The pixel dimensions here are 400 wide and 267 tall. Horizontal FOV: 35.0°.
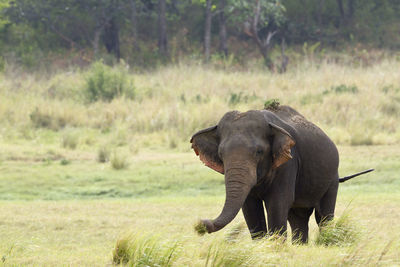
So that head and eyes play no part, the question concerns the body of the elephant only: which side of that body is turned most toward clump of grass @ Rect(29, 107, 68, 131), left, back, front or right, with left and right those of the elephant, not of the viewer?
right

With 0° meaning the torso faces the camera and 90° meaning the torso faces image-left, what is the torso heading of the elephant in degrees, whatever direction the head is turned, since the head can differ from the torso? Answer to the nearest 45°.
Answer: approximately 45°

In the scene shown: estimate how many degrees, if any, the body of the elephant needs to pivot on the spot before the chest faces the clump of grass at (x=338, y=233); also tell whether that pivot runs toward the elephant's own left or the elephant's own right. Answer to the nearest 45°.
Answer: approximately 180°

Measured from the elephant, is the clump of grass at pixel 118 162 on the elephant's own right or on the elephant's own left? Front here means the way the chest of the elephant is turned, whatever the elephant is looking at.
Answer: on the elephant's own right

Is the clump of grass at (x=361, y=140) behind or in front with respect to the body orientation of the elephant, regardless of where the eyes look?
behind

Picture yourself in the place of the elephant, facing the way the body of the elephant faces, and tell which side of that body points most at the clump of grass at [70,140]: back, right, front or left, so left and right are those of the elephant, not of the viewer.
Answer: right

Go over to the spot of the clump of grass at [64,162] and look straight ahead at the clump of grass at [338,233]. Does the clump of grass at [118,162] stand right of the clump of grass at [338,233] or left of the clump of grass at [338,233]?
left

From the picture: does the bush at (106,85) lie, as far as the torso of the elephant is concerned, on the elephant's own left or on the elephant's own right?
on the elephant's own right

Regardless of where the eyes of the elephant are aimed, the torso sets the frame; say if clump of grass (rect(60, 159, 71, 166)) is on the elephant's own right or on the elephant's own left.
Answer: on the elephant's own right
